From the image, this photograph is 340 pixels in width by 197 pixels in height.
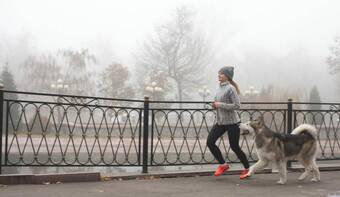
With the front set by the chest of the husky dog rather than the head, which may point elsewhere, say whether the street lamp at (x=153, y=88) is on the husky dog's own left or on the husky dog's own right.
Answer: on the husky dog's own right

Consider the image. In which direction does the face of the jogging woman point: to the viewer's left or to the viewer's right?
to the viewer's left

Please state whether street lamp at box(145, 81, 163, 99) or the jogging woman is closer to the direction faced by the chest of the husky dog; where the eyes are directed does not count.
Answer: the jogging woman

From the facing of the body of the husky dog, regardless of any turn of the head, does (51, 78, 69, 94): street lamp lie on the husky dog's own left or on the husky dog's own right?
on the husky dog's own right

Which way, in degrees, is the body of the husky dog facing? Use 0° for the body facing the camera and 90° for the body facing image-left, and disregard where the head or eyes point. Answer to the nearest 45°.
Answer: approximately 90°

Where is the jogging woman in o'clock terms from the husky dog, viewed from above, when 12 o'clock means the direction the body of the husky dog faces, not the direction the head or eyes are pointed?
The jogging woman is roughly at 12 o'clock from the husky dog.
